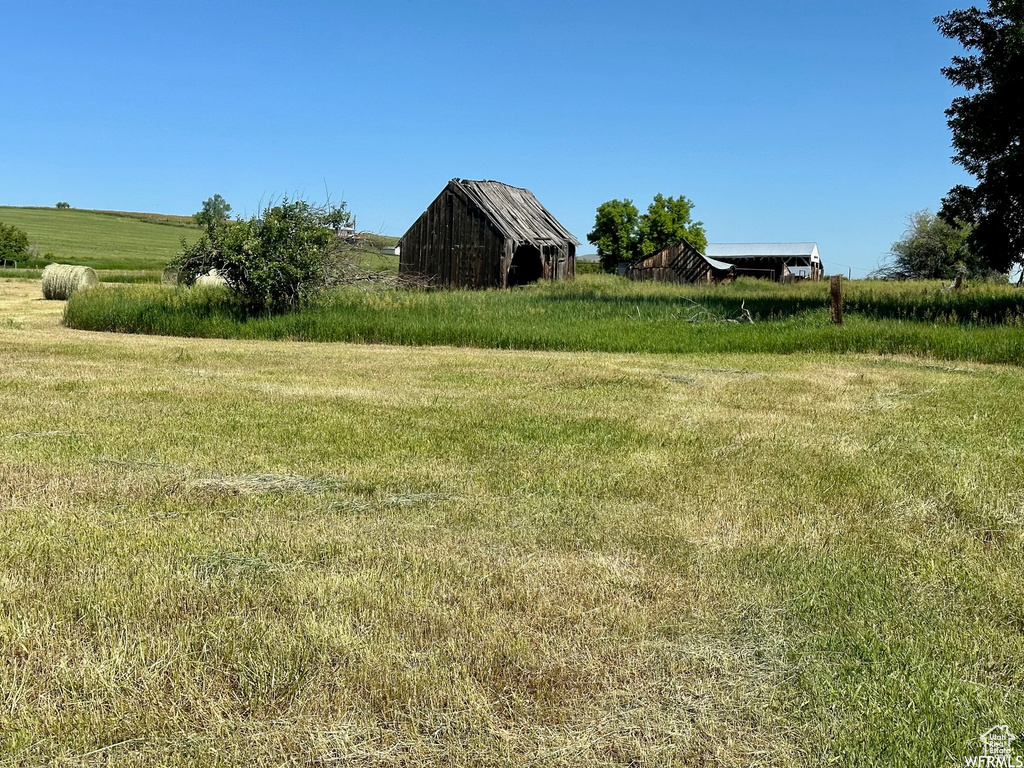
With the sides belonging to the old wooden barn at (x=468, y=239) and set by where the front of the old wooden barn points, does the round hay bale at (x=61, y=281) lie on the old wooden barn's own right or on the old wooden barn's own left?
on the old wooden barn's own right

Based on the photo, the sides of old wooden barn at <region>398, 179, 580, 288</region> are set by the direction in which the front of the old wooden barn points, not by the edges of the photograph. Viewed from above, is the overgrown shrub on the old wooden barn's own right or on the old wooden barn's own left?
on the old wooden barn's own right

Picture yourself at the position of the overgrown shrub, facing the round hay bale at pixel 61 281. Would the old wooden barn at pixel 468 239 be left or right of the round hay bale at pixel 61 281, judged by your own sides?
right

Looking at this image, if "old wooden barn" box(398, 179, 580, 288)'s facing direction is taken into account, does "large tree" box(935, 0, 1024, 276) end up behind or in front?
in front

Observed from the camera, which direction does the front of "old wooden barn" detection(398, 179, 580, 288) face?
facing the viewer and to the right of the viewer

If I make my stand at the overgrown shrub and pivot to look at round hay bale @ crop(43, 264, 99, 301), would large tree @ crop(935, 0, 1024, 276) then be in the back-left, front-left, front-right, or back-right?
back-right

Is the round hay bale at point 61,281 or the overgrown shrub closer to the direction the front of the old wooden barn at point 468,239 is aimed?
the overgrown shrub
